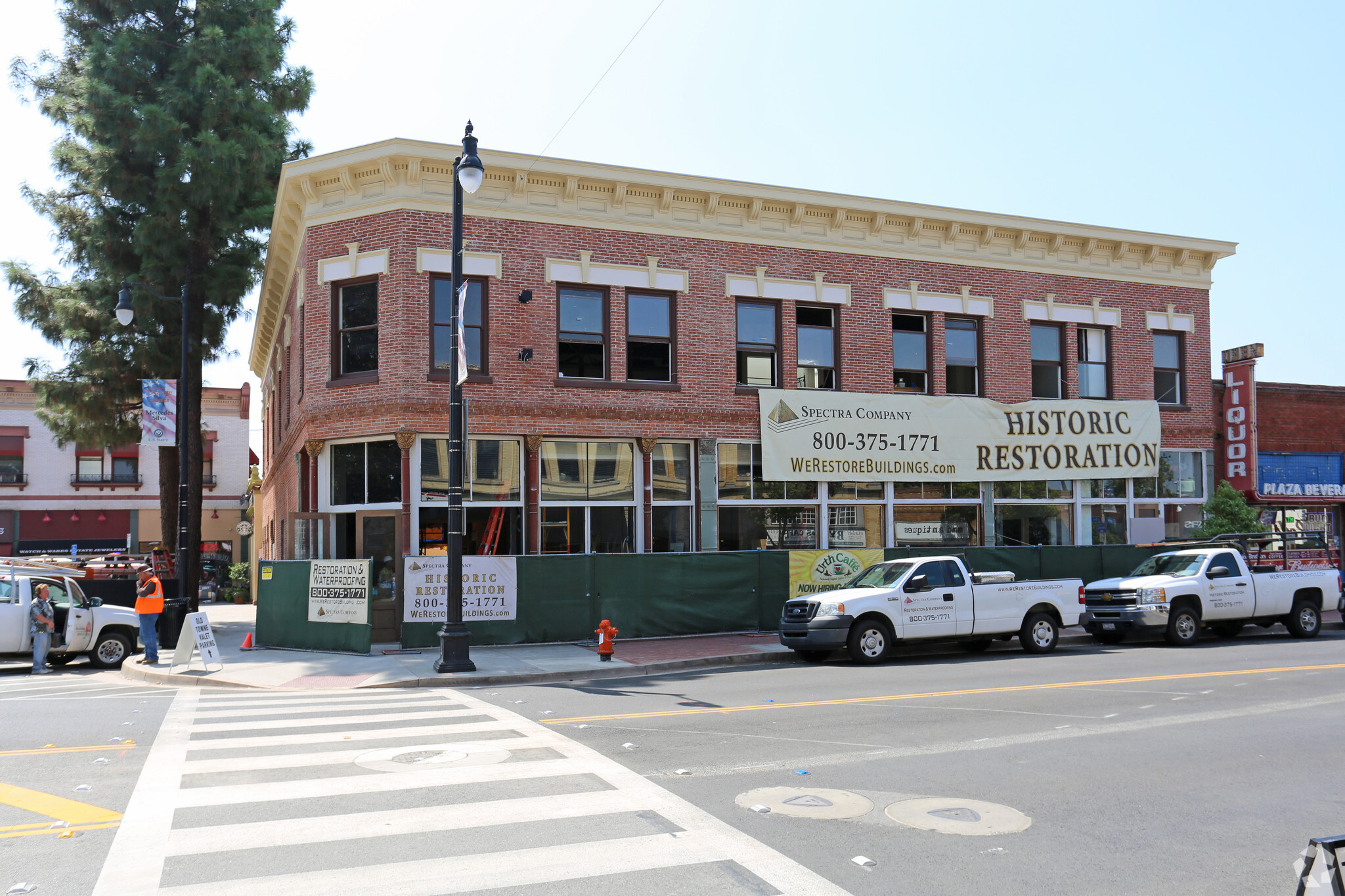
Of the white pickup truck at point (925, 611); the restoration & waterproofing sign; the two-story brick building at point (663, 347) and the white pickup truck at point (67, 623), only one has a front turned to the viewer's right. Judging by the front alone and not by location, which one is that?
the white pickup truck at point (67, 623)

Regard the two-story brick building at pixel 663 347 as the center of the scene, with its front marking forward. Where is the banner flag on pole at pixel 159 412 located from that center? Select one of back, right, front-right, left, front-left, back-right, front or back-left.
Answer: right

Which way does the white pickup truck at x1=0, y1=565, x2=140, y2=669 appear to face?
to the viewer's right

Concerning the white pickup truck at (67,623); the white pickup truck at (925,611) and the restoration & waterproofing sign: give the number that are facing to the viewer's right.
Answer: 1

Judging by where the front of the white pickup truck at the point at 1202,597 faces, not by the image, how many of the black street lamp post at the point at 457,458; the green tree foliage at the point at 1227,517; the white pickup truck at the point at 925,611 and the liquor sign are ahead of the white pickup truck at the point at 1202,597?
2

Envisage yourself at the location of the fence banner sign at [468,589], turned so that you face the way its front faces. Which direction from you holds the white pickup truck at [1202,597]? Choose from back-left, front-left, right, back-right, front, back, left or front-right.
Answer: left

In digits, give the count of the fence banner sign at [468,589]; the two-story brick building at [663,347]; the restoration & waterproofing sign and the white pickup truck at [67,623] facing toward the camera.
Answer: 3
